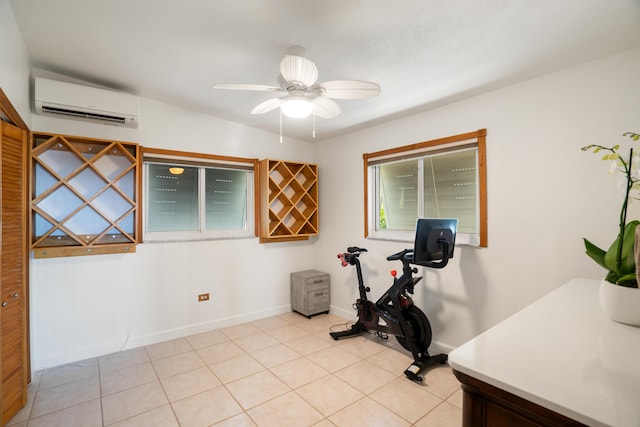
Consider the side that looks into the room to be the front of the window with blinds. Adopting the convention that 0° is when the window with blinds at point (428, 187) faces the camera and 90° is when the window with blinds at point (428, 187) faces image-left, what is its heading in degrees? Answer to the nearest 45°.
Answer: approximately 45°

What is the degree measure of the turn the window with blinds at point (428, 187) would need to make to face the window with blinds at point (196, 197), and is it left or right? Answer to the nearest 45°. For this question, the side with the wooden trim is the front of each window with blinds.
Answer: approximately 45° to its right

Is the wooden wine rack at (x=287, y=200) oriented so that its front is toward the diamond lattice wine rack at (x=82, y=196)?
no

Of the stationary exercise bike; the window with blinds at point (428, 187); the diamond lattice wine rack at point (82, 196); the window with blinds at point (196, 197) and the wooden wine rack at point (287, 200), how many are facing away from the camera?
0

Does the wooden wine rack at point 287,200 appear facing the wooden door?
no

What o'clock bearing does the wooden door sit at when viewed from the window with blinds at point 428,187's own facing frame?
The wooden door is roughly at 12 o'clock from the window with blinds.

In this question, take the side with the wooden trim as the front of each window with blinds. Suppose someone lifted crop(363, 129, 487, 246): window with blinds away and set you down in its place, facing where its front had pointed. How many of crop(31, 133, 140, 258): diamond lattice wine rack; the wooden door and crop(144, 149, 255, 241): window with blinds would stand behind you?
0

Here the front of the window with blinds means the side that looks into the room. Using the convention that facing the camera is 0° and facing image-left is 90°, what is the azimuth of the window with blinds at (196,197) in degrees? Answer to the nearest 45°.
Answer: approximately 315°

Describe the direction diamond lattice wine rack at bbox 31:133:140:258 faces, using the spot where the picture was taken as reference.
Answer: facing the viewer

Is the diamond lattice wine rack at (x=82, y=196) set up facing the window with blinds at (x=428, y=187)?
no

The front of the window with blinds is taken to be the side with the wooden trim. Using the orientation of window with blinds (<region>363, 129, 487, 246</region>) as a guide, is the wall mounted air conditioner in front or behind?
in front

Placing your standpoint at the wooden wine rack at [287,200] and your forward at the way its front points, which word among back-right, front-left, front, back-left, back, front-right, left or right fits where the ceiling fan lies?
front-right

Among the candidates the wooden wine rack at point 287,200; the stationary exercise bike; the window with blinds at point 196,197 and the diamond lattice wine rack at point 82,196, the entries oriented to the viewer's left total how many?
0

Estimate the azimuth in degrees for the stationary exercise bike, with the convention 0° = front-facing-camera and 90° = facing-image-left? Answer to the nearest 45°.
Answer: approximately 315°

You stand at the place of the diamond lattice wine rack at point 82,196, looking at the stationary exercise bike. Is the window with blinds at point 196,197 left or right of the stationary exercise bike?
left

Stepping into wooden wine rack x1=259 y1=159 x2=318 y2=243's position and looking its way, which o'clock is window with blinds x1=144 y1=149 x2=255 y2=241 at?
The window with blinds is roughly at 4 o'clock from the wooden wine rack.

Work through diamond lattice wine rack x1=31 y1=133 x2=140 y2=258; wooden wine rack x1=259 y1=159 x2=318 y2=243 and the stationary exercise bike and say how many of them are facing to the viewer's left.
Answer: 0

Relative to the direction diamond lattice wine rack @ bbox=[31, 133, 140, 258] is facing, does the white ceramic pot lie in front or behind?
in front
